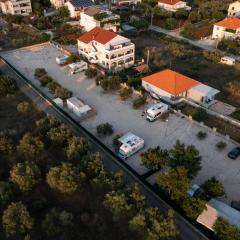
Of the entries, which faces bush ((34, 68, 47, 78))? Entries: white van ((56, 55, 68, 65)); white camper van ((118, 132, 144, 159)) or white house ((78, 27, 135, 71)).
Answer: the white van

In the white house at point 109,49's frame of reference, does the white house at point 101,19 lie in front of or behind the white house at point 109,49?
behind

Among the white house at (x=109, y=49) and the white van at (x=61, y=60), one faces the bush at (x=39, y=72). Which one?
the white van

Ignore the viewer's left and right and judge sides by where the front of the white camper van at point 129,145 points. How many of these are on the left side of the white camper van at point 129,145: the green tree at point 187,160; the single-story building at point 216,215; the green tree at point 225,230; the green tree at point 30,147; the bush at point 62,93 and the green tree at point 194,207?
4

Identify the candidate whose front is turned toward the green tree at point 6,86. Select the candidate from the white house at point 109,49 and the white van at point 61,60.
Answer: the white van
